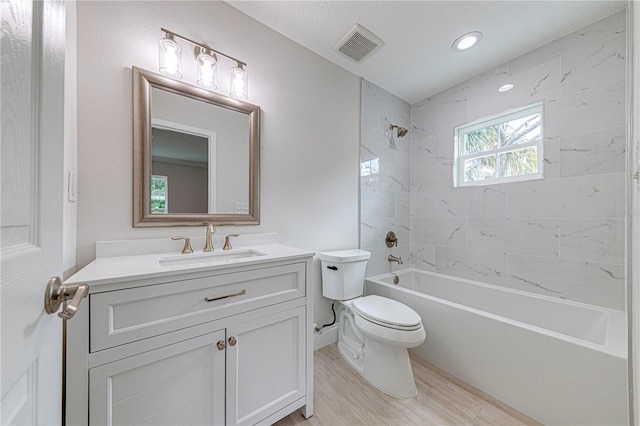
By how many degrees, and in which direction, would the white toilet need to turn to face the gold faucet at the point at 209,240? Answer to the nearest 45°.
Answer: approximately 90° to its right

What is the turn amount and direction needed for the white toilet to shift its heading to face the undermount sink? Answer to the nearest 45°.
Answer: approximately 90° to its right

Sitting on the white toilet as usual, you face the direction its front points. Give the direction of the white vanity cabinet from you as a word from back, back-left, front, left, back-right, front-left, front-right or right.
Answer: right

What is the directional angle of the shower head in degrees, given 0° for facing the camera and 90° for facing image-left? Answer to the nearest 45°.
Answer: approximately 315°

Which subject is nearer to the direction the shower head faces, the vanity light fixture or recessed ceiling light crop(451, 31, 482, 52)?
the recessed ceiling light

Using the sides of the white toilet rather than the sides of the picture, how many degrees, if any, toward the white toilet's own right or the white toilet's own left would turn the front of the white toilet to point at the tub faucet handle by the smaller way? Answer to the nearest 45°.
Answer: approximately 135° to the white toilet's own left

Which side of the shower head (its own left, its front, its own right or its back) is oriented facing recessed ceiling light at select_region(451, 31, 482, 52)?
front

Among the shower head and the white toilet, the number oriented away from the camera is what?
0
